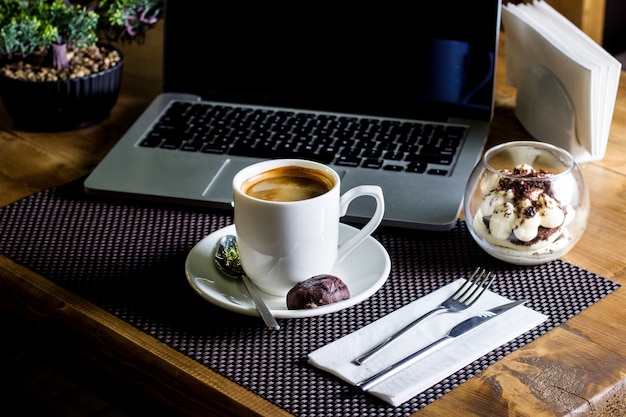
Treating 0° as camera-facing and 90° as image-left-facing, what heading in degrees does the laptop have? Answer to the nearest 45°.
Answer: approximately 0°
